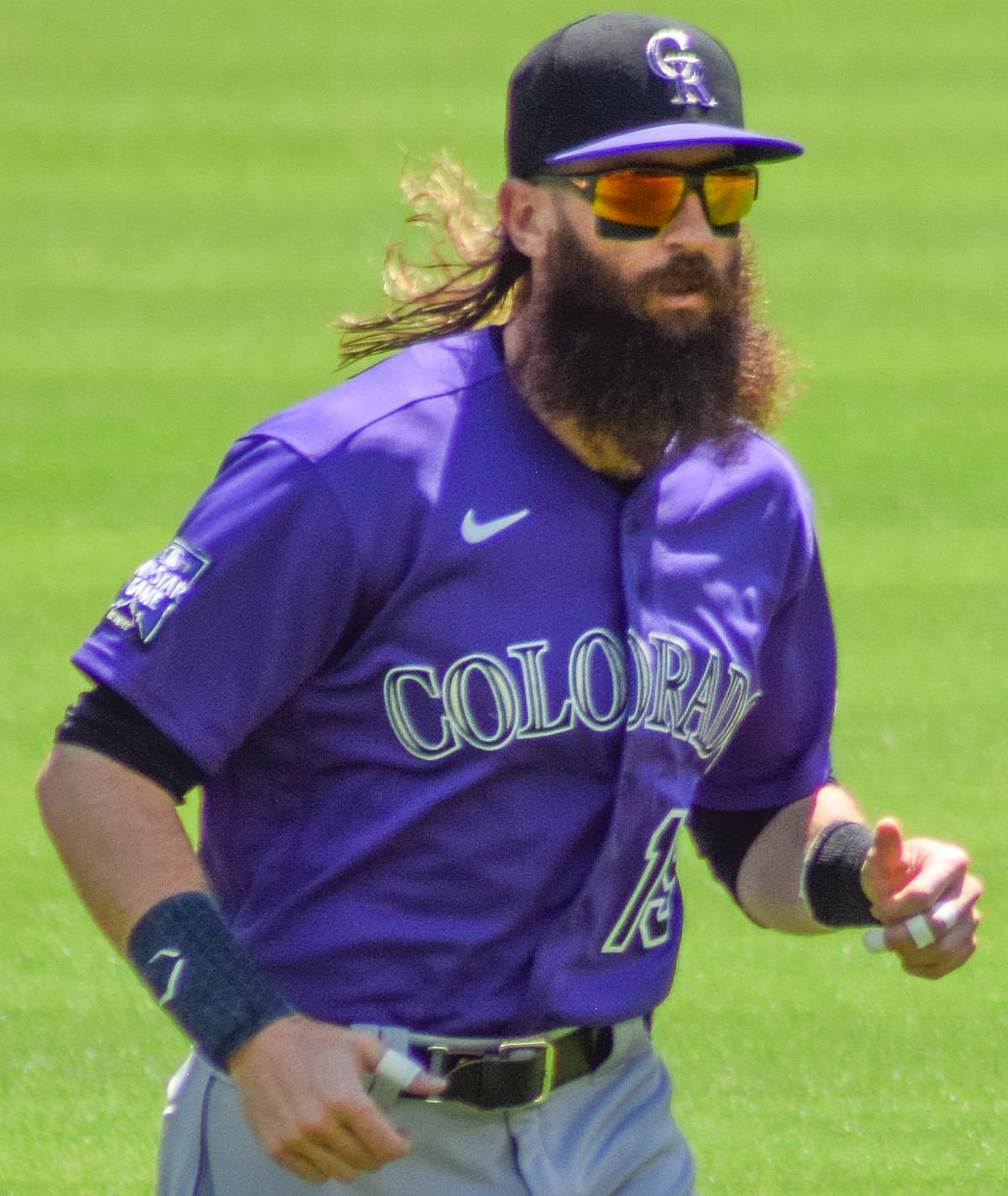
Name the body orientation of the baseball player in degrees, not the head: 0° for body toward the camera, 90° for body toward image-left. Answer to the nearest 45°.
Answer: approximately 315°
